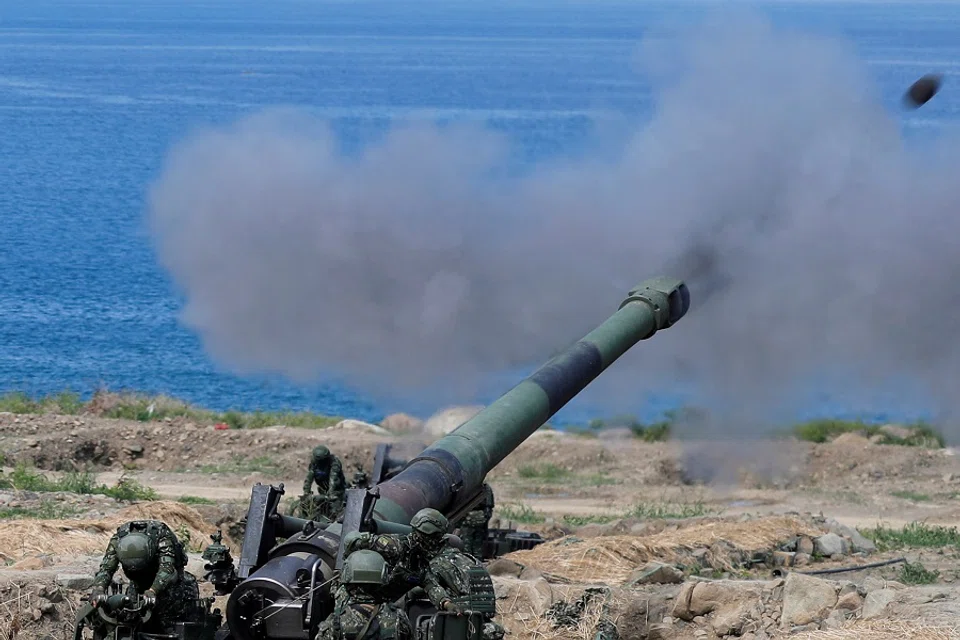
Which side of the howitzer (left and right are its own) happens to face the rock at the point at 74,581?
left

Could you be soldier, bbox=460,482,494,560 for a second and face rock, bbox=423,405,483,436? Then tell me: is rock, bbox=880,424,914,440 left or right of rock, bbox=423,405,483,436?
right

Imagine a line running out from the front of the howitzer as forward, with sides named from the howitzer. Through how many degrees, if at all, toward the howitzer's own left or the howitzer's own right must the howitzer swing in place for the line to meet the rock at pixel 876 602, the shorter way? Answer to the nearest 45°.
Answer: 0° — it already faces it

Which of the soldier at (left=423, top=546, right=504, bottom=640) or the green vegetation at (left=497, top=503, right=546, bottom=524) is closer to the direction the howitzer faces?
the green vegetation

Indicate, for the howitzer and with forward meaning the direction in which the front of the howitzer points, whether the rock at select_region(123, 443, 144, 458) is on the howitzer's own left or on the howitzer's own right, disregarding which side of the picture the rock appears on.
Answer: on the howitzer's own left

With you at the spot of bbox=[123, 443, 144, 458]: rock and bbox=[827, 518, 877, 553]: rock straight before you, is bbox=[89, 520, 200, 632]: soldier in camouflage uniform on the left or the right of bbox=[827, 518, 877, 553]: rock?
right

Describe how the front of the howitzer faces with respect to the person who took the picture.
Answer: facing away from the viewer and to the right of the viewer

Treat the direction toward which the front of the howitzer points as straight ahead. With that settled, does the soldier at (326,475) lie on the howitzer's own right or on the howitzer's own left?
on the howitzer's own left

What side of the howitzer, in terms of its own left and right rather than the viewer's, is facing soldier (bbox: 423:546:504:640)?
right

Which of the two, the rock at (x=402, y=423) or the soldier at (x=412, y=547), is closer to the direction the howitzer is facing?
the rock
